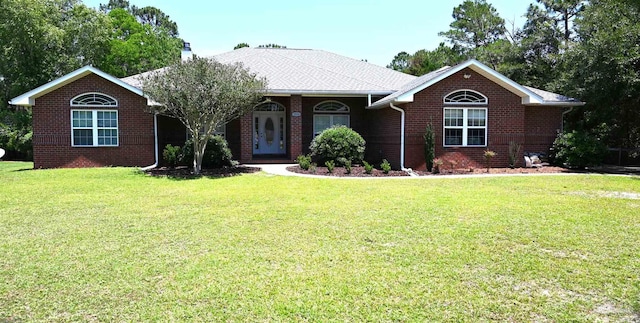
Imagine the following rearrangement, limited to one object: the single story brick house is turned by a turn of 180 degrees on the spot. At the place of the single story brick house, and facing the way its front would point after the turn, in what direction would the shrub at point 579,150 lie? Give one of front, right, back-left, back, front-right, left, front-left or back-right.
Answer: right

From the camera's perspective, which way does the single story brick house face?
toward the camera

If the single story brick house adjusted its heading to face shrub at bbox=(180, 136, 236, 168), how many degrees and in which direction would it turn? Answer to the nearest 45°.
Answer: approximately 90° to its right

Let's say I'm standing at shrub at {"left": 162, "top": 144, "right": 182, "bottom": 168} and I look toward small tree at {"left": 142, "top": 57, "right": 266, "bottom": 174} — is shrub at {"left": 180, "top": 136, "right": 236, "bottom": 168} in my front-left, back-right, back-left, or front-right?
front-left

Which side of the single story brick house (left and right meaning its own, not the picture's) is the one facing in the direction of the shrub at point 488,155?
left

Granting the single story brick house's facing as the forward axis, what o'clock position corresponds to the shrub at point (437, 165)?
The shrub is roughly at 10 o'clock from the single story brick house.

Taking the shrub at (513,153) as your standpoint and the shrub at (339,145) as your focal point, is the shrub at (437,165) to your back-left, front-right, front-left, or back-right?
front-left

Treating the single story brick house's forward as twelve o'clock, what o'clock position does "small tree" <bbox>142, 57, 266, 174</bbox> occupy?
The small tree is roughly at 2 o'clock from the single story brick house.
